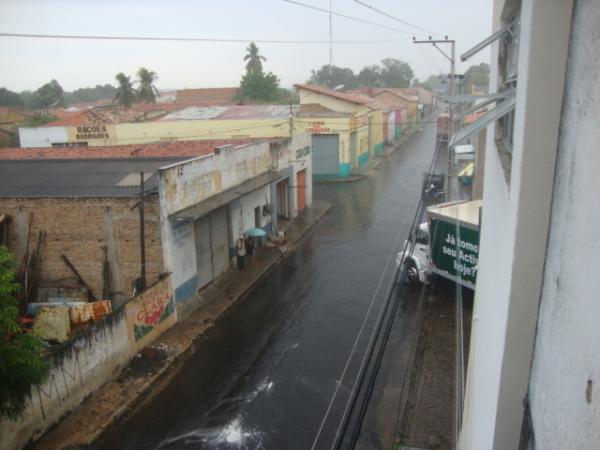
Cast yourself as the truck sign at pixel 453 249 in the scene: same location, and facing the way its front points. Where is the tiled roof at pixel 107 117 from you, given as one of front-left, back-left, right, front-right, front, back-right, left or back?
right

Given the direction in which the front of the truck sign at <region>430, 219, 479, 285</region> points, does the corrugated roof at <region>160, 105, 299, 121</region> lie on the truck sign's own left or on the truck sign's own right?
on the truck sign's own right

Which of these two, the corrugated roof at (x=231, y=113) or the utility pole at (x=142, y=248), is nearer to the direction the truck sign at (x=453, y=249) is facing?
the utility pole

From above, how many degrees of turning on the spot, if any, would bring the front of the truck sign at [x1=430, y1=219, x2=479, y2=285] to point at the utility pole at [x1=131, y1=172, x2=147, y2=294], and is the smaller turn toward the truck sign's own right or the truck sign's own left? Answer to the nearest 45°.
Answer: approximately 45° to the truck sign's own right

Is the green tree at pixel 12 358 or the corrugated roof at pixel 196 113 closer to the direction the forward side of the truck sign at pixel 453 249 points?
the green tree

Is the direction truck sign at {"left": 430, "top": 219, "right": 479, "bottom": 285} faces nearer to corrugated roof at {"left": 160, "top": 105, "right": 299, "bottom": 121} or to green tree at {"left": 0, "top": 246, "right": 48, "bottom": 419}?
the green tree

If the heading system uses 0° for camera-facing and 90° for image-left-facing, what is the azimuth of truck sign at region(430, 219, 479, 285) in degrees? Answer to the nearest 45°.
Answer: approximately 45°

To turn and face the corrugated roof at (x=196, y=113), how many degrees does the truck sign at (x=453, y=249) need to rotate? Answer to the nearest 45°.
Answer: approximately 90° to its right
